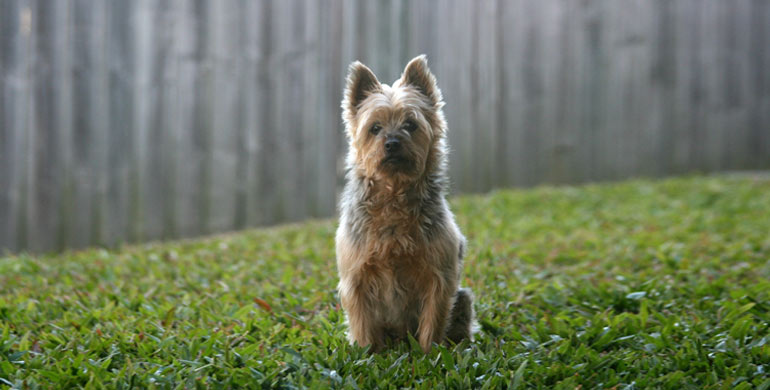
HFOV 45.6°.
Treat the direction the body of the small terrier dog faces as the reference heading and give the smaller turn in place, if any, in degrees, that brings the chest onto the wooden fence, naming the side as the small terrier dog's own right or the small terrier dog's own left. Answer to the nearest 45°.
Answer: approximately 180°

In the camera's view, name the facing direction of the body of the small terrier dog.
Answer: toward the camera
